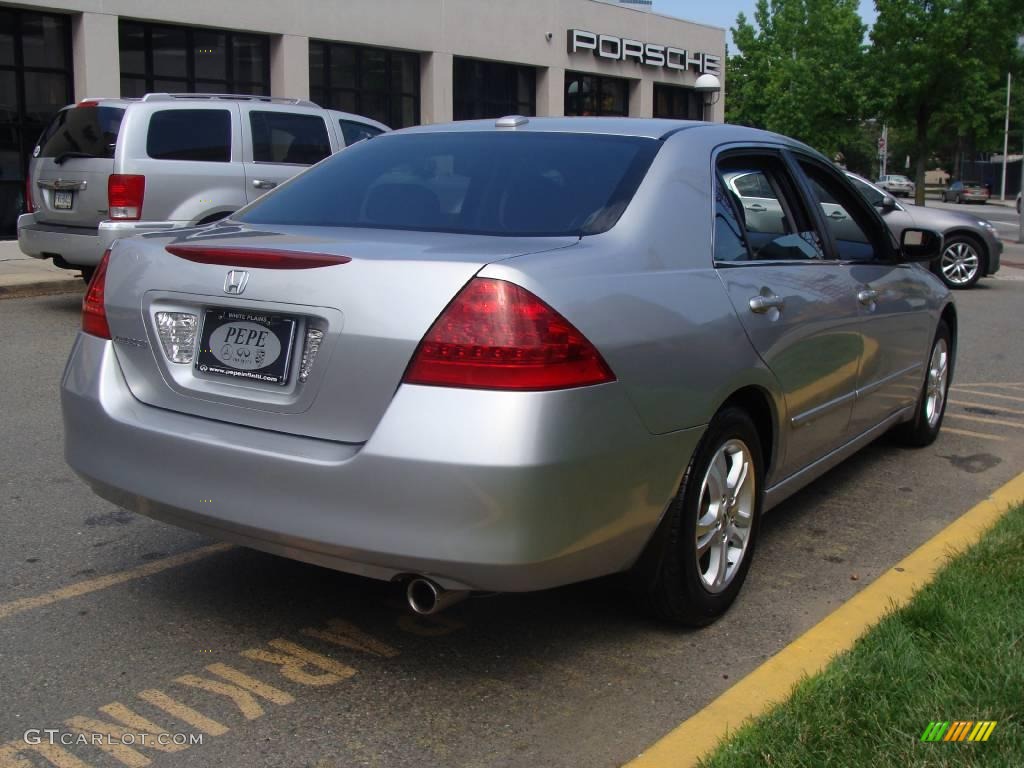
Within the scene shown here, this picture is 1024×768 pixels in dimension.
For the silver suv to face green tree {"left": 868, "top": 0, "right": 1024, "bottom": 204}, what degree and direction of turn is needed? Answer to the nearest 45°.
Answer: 0° — it already faces it

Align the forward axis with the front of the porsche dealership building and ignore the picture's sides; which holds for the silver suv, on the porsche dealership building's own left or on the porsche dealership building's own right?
on the porsche dealership building's own right

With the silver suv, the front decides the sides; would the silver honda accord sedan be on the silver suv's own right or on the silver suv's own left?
on the silver suv's own right

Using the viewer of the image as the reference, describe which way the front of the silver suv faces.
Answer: facing away from the viewer and to the right of the viewer

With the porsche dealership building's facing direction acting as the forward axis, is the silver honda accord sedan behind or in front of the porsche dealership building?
in front

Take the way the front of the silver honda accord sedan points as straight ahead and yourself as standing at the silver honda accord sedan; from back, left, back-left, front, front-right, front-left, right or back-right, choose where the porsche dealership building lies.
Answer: front-left

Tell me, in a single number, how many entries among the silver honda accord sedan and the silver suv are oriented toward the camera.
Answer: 0

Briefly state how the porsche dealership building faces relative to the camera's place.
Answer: facing the viewer and to the right of the viewer

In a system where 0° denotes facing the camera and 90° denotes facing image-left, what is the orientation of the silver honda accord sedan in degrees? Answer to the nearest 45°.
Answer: approximately 225°
